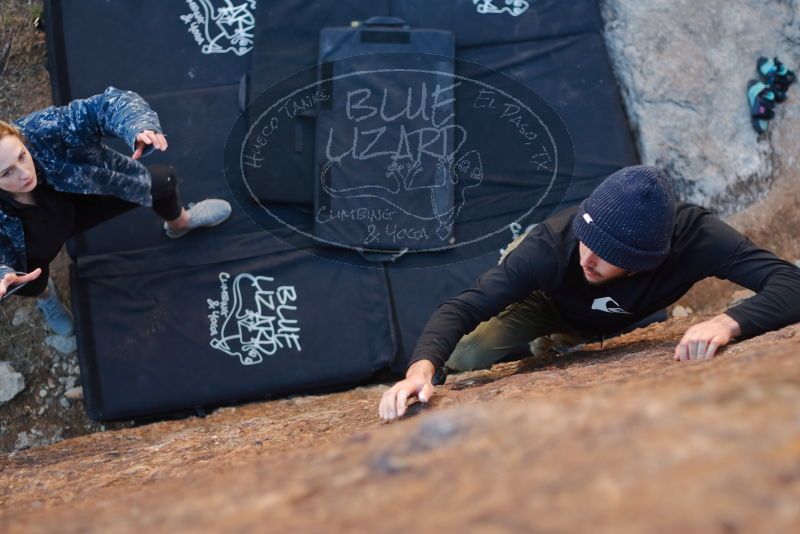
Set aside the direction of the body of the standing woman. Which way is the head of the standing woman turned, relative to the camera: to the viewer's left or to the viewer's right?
to the viewer's right

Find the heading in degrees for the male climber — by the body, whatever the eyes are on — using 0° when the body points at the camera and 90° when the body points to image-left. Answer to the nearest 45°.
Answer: approximately 0°

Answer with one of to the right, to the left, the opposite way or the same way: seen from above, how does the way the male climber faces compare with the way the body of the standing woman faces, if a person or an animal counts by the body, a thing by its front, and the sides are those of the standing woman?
to the right

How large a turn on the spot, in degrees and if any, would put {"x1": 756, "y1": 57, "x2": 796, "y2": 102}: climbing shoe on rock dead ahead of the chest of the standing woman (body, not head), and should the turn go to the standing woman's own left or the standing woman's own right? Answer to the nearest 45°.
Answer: approximately 45° to the standing woman's own left

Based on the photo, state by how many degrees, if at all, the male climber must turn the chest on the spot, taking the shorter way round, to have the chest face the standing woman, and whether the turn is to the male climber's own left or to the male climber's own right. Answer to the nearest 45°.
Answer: approximately 90° to the male climber's own right

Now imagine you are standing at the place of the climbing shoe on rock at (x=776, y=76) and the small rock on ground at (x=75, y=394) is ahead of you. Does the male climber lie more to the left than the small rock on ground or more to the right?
left

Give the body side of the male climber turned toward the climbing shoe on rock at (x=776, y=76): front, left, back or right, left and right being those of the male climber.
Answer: back

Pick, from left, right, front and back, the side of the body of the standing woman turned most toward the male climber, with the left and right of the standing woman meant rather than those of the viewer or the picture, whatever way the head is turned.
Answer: front

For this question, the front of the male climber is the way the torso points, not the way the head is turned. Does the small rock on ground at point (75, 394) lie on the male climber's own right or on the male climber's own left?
on the male climber's own right

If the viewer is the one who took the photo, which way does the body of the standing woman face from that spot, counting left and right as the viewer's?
facing the viewer and to the right of the viewer

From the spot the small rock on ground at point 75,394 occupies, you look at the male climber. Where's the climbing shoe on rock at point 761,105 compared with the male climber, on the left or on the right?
left

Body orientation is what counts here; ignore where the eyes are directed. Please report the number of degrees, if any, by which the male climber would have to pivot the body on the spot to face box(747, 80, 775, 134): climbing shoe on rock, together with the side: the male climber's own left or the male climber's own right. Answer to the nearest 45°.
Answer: approximately 180°
